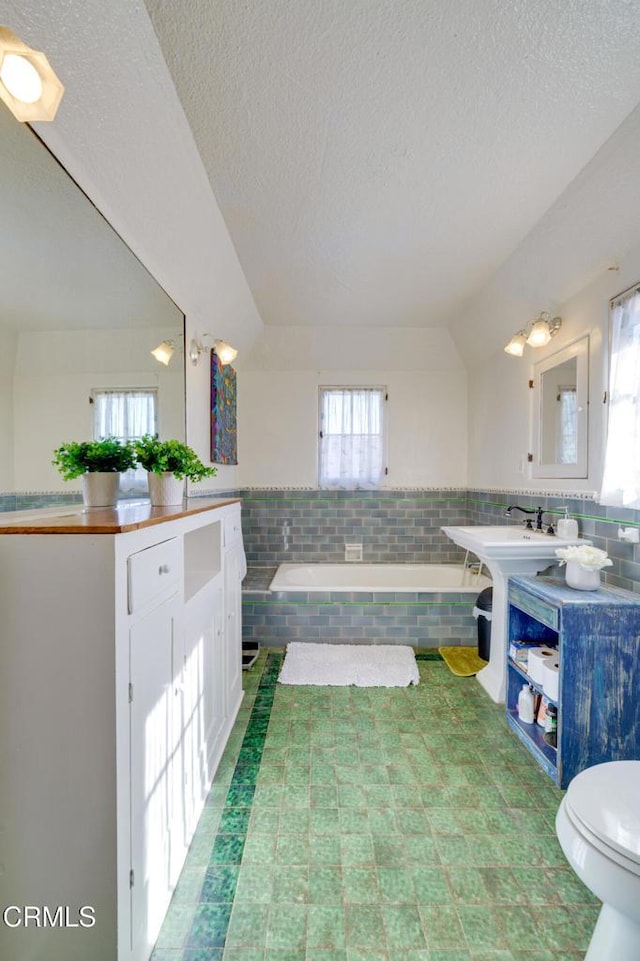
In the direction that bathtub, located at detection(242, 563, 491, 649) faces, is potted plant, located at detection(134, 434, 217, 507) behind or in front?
in front

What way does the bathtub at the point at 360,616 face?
toward the camera

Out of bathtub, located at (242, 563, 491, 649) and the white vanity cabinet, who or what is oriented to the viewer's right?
the white vanity cabinet

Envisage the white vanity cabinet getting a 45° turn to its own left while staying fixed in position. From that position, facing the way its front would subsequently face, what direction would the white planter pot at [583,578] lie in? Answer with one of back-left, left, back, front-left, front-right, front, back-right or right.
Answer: front-right

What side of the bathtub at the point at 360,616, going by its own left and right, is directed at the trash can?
left

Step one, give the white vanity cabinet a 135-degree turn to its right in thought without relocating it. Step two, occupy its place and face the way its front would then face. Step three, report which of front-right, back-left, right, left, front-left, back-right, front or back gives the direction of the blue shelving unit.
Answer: back-left

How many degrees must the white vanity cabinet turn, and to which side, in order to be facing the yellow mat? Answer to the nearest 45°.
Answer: approximately 45° to its left

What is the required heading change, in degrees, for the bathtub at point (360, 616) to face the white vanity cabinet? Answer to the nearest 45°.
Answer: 0° — it already faces it

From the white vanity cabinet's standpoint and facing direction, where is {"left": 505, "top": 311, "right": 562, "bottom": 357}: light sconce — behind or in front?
in front

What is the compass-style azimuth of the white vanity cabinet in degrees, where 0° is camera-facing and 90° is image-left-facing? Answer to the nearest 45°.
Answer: approximately 270°

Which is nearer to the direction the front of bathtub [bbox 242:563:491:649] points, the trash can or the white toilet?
the white toilet
